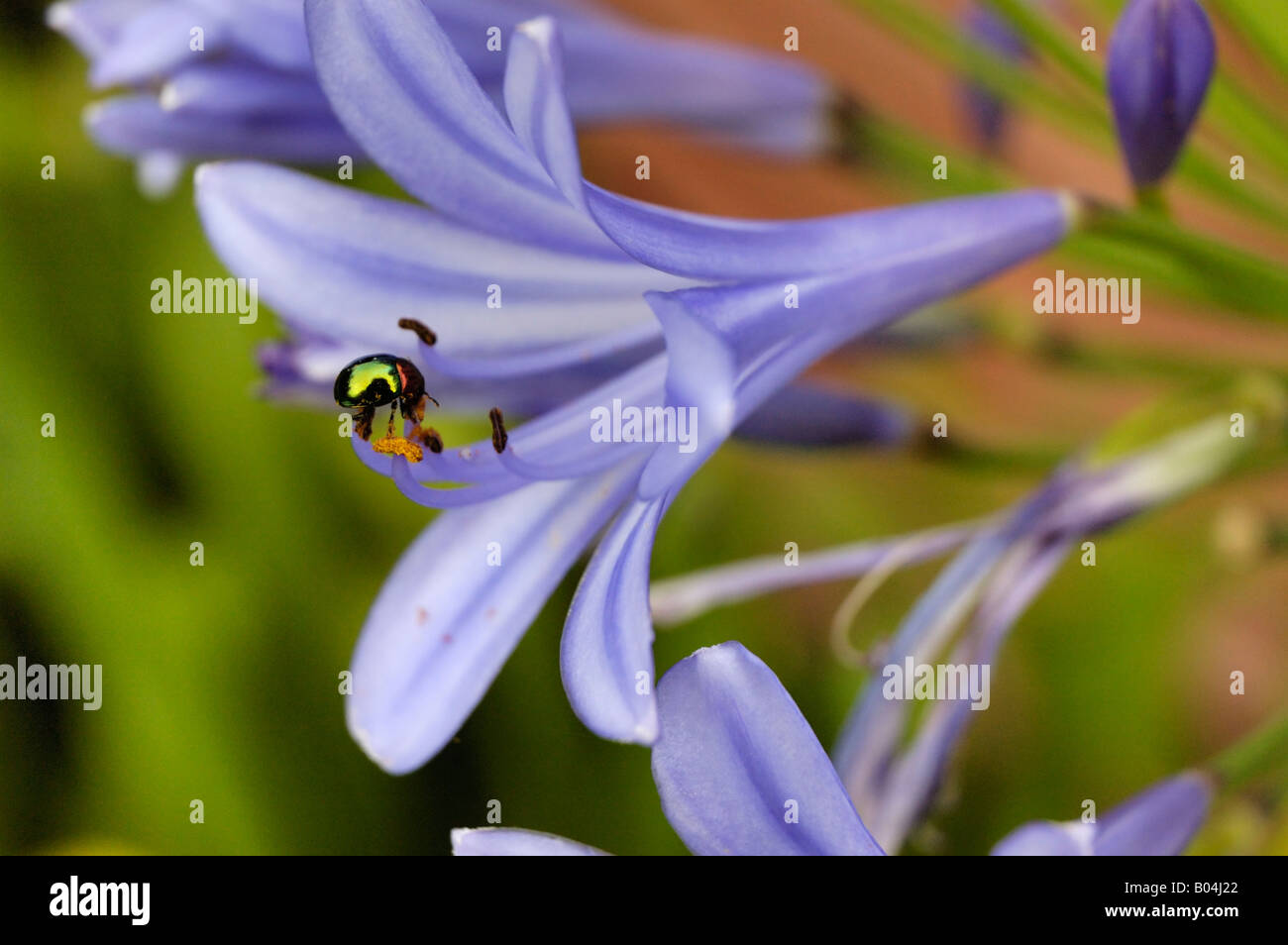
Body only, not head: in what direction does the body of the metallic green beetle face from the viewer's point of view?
to the viewer's right
